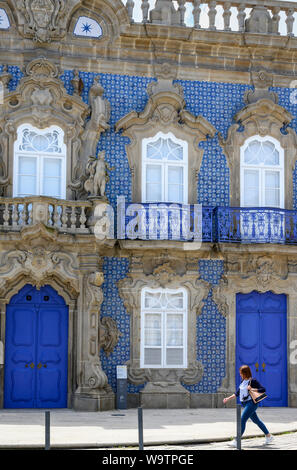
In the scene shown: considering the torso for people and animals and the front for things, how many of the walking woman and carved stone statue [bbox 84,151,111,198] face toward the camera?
1

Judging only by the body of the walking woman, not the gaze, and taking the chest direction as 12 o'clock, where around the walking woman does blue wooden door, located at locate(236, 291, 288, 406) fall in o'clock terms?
The blue wooden door is roughly at 3 o'clock from the walking woman.

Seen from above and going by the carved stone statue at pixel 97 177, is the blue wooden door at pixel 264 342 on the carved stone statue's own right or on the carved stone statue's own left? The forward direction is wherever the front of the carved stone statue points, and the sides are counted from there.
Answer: on the carved stone statue's own left

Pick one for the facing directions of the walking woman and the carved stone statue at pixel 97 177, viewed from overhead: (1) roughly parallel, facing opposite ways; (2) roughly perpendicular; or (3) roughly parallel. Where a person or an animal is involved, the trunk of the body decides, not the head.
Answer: roughly perpendicular

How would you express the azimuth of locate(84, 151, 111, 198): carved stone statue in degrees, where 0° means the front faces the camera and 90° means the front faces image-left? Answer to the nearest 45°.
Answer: approximately 0°

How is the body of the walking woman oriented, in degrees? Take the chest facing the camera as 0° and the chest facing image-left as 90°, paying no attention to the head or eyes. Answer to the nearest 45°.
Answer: approximately 90°

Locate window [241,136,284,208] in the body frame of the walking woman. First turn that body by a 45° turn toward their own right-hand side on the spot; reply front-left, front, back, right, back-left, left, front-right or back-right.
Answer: front-right

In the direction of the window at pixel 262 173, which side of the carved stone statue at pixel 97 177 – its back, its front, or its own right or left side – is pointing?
left
